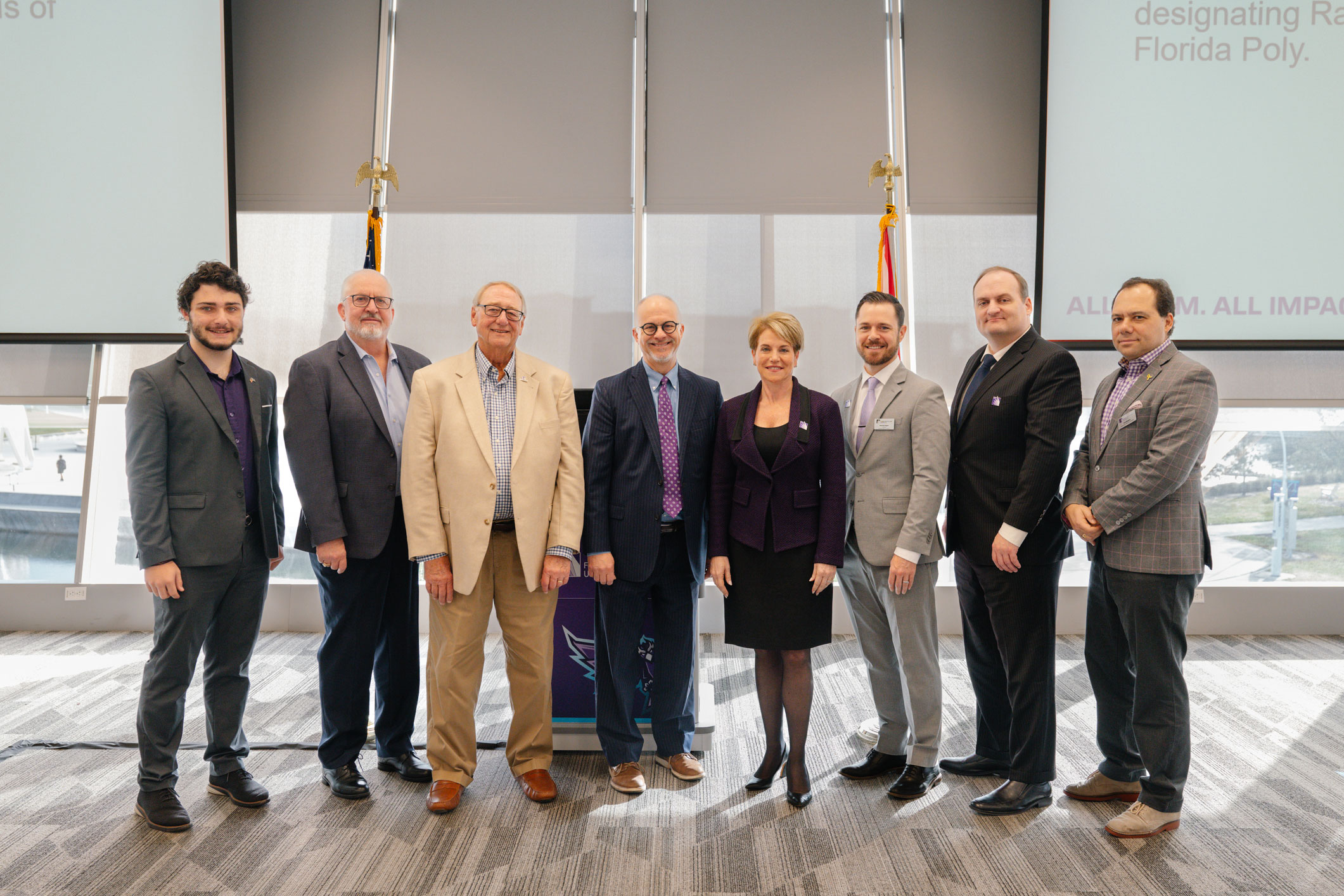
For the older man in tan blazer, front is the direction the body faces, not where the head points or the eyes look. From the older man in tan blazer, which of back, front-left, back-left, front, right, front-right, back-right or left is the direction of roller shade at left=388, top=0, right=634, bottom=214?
back

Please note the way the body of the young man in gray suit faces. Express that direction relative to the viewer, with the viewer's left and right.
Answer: facing the viewer and to the right of the viewer

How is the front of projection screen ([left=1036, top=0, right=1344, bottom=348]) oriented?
toward the camera

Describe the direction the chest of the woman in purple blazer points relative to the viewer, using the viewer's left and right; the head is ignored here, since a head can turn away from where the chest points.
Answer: facing the viewer

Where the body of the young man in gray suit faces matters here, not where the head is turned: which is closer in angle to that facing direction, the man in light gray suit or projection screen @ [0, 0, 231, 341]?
the man in light gray suit

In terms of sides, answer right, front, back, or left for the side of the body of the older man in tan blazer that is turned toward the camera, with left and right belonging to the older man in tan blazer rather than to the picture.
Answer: front

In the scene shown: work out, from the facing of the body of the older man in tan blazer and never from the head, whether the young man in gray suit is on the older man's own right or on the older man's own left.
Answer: on the older man's own right

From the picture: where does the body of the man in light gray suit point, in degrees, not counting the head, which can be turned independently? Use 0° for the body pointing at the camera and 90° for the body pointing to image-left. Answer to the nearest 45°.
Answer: approximately 45°

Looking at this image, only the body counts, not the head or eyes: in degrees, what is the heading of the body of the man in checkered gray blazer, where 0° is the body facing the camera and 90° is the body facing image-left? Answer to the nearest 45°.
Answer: approximately 45°
